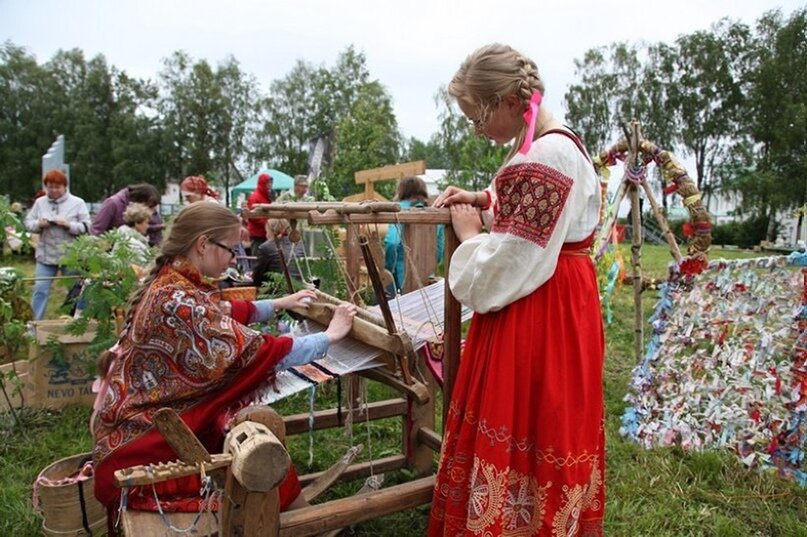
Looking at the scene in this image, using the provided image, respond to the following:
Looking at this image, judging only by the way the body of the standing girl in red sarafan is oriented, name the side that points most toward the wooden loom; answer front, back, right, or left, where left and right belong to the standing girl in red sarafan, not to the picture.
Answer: front

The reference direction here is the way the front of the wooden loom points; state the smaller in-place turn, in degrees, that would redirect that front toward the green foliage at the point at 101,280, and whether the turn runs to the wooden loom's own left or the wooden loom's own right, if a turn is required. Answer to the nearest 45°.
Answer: approximately 90° to the wooden loom's own right

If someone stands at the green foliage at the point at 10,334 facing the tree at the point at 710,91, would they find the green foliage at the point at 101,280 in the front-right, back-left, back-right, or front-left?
front-right

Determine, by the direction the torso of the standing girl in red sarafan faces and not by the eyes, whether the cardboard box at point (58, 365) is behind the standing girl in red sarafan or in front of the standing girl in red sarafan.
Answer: in front

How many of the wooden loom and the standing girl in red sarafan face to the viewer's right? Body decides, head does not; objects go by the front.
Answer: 0

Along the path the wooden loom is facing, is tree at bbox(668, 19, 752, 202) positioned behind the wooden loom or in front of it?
behind

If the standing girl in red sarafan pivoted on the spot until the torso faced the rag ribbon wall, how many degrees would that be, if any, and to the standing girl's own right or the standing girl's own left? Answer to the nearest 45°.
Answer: approximately 135° to the standing girl's own right

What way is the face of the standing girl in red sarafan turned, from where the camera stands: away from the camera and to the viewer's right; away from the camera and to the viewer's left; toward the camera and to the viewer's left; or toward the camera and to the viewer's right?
away from the camera and to the viewer's left

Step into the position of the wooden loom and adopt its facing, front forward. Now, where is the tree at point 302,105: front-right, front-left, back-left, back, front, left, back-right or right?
back-right

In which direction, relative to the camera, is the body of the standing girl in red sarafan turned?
to the viewer's left

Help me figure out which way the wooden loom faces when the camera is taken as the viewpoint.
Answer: facing the viewer and to the left of the viewer
